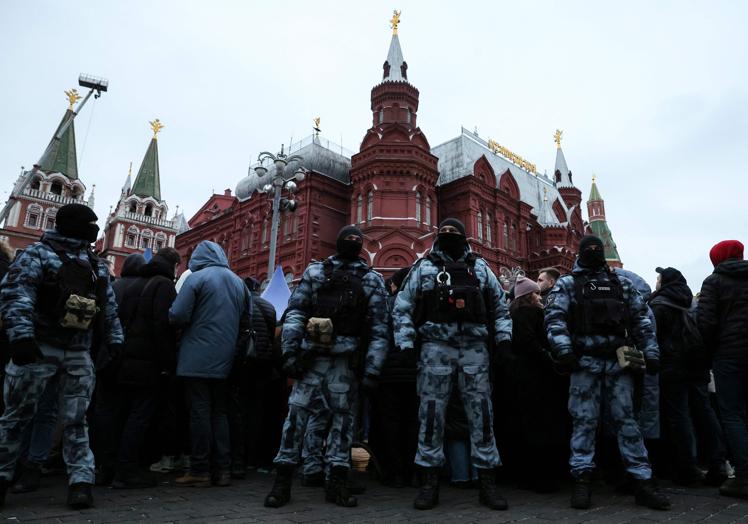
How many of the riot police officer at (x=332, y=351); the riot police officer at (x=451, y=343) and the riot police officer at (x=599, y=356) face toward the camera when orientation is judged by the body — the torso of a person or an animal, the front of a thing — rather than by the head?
3

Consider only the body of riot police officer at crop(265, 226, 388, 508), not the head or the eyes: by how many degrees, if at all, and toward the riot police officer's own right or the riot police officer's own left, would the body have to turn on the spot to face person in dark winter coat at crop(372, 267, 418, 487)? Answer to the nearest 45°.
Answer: approximately 135° to the riot police officer's own left

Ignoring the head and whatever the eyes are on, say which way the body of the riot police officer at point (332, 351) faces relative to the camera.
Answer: toward the camera

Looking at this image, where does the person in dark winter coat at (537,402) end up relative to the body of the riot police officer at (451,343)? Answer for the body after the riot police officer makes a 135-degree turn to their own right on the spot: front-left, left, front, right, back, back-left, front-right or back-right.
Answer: right

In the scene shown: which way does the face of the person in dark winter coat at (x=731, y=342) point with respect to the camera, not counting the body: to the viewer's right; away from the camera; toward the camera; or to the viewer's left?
away from the camera

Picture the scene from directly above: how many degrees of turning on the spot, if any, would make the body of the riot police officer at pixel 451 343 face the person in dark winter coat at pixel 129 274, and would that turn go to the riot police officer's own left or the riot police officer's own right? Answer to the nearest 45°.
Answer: approximately 90° to the riot police officer's own right

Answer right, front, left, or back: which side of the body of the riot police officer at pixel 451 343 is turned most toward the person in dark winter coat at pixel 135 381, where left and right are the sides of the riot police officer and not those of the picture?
right

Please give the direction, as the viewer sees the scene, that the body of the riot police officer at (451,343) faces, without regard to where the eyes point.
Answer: toward the camera

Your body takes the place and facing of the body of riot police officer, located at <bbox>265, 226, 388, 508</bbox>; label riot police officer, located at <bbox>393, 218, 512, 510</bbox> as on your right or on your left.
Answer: on your left

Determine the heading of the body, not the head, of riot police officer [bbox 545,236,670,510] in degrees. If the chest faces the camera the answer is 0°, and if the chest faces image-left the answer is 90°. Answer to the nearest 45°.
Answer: approximately 0°

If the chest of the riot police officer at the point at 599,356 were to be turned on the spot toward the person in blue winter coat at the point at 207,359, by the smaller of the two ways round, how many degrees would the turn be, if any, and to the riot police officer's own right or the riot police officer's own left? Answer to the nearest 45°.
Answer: approximately 90° to the riot police officer's own right

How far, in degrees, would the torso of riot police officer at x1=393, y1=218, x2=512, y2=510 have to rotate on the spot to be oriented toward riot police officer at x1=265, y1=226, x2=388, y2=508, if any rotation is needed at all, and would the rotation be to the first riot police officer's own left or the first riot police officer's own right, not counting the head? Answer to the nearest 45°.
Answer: approximately 90° to the first riot police officer's own right
